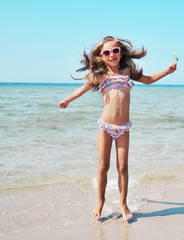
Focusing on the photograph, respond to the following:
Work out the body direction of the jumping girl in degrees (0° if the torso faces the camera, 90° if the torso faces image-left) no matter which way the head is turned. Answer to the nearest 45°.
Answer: approximately 0°
